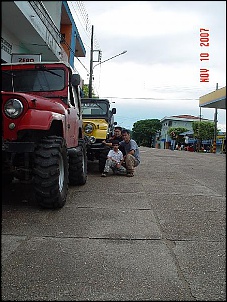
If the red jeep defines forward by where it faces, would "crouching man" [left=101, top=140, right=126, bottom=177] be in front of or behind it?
behind

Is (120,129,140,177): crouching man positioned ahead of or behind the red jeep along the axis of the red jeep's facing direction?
behind

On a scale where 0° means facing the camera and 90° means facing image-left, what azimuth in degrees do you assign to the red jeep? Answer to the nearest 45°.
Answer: approximately 0°

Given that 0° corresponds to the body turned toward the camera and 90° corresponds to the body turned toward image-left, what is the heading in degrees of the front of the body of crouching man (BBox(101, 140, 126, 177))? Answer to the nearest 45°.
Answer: approximately 0°

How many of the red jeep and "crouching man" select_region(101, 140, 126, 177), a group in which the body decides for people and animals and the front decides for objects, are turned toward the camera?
2
